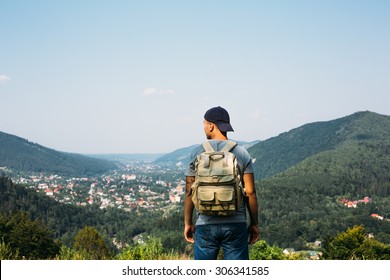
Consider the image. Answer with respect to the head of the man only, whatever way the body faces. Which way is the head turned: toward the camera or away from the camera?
away from the camera

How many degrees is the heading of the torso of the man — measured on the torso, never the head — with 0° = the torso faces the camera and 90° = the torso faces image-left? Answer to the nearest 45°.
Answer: approximately 180°
